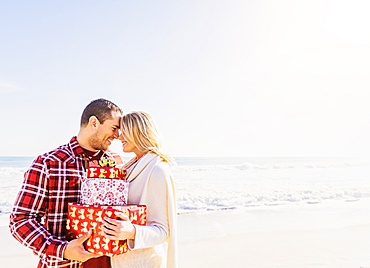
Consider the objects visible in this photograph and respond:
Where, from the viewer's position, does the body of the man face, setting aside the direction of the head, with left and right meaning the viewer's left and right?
facing the viewer and to the right of the viewer

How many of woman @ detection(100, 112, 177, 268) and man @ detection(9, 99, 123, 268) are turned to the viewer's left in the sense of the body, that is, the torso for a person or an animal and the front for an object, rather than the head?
1

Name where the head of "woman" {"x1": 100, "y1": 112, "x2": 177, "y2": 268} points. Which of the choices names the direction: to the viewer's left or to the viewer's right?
to the viewer's left

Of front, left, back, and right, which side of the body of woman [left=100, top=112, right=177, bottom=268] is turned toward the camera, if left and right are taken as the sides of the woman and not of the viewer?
left
